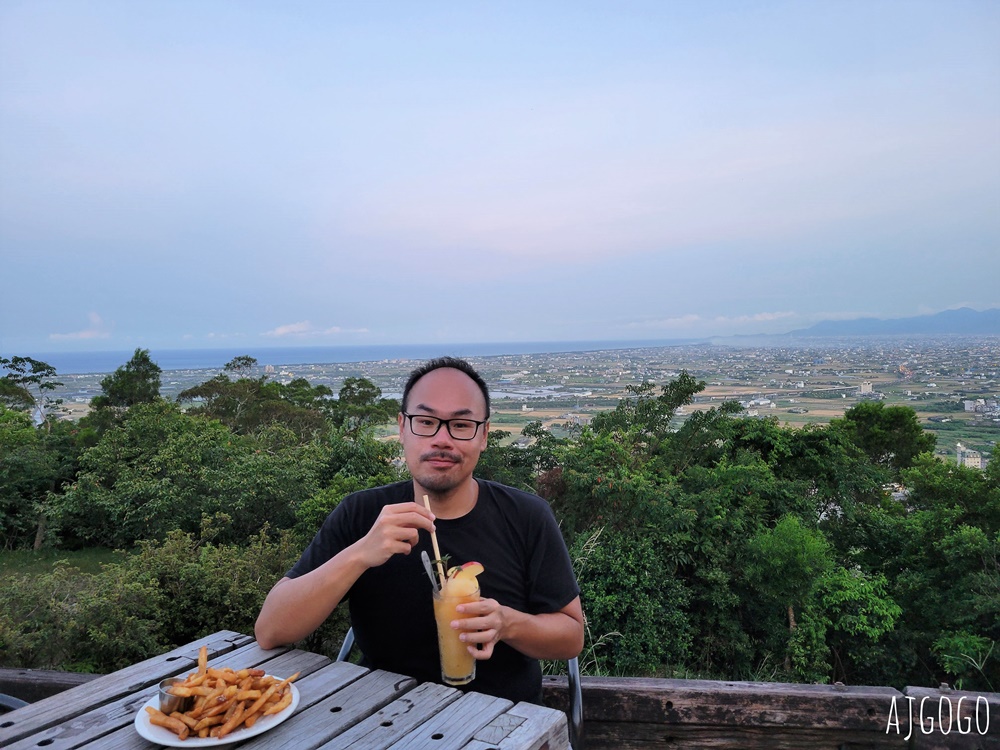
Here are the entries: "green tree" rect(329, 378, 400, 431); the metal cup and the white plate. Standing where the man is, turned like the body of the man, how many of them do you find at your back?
1

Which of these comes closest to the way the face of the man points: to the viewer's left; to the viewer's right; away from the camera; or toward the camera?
toward the camera

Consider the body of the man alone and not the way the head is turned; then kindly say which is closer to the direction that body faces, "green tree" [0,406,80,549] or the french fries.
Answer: the french fries

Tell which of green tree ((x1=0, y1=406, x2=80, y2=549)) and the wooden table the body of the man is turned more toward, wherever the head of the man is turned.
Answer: the wooden table

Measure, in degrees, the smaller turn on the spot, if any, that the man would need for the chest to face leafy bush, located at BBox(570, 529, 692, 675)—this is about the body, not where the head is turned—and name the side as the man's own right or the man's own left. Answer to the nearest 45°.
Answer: approximately 135° to the man's own left

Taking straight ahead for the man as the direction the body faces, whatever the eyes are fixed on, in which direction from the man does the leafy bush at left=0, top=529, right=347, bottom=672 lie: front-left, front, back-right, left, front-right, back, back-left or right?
back-right

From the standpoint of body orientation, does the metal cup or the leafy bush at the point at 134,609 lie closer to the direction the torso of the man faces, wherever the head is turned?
the metal cup

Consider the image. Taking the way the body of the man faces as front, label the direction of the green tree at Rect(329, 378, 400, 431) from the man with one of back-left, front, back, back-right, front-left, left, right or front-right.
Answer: back

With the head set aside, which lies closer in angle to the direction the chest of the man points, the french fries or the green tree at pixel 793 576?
the french fries

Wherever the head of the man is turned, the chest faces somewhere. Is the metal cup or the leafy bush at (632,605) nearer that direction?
the metal cup

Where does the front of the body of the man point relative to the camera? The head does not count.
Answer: toward the camera

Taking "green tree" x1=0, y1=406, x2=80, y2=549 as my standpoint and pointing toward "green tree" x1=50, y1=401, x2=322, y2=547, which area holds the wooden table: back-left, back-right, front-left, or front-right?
front-right

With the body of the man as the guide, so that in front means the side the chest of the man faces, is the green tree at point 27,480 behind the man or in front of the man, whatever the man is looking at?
behind
